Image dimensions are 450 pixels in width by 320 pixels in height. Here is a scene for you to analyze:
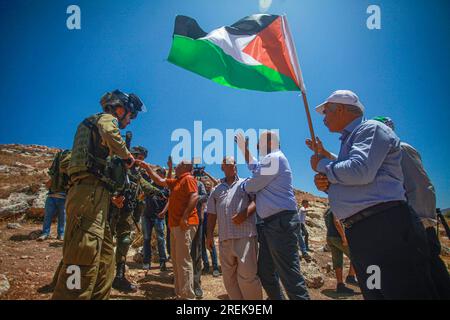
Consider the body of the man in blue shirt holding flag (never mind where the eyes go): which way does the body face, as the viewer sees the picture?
to the viewer's left

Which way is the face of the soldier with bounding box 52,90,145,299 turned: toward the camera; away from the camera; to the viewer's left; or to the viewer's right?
to the viewer's right

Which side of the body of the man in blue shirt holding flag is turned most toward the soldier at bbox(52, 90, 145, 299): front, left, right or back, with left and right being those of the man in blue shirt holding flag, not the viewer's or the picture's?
front

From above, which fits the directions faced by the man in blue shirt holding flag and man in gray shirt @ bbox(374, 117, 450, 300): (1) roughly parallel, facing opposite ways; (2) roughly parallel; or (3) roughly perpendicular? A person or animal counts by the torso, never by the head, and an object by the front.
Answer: roughly parallel

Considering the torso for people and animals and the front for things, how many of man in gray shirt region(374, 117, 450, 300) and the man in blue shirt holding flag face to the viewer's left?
2

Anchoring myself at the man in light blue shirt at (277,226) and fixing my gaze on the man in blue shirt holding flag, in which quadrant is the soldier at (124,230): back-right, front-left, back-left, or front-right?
back-right

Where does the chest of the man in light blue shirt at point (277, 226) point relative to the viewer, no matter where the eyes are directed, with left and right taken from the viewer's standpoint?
facing to the left of the viewer

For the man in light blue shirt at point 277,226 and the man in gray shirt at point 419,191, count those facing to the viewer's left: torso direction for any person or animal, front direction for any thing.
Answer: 2

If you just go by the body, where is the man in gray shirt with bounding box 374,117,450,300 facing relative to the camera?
to the viewer's left

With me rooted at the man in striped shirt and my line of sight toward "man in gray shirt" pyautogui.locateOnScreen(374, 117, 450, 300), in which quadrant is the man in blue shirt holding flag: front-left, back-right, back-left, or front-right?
front-right
